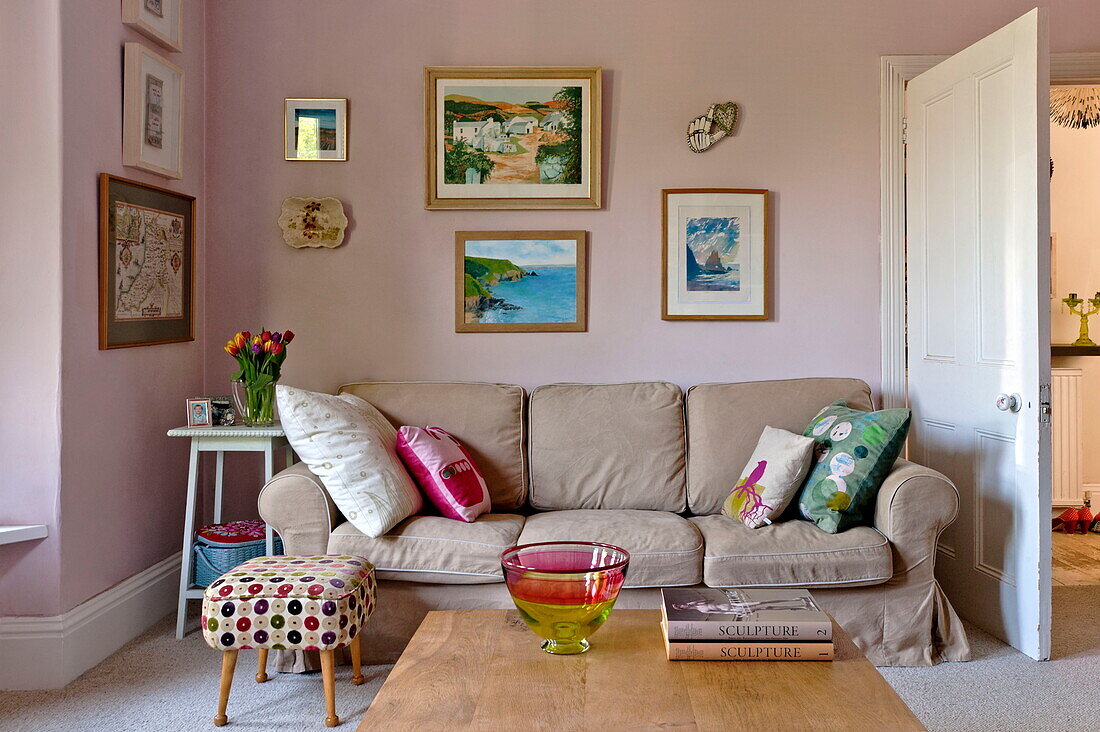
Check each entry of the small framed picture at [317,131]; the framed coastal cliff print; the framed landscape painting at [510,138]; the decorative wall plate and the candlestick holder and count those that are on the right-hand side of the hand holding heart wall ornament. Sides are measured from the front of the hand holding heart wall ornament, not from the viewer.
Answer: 4

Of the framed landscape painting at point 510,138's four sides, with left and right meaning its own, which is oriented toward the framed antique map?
right

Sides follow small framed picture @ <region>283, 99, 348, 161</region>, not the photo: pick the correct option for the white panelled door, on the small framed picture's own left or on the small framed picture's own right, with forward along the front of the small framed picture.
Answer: on the small framed picture's own left

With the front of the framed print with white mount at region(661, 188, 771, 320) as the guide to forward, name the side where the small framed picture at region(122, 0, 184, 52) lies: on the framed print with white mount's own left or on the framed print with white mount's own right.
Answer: on the framed print with white mount's own right

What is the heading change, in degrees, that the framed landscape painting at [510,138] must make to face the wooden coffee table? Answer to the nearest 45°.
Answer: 0° — it already faces it

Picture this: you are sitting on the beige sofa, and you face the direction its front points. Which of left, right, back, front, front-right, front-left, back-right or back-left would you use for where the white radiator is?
back-left

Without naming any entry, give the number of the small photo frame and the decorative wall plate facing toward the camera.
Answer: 2
